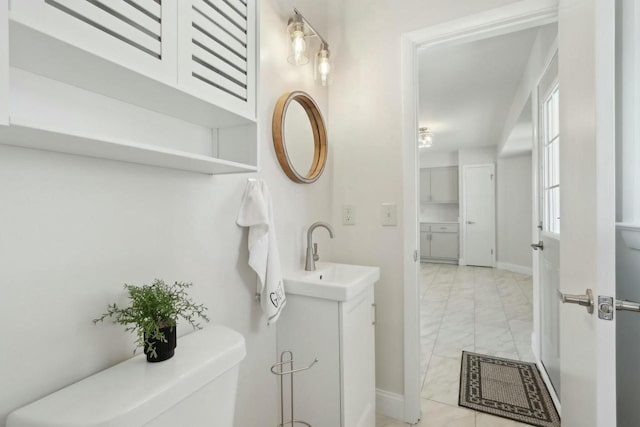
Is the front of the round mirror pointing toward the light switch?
no

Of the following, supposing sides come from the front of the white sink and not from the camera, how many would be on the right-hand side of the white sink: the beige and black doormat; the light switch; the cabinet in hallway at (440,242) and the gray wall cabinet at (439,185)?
0

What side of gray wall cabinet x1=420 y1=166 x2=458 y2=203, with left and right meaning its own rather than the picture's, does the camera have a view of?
front

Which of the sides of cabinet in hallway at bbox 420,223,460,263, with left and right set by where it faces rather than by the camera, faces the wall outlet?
front

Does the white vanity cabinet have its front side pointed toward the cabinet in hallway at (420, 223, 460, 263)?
no

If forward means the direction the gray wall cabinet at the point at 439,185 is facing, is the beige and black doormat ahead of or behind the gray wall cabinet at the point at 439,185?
ahead

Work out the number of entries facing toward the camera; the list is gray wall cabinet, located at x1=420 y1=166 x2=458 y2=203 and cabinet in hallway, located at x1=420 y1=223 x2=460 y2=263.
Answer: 2

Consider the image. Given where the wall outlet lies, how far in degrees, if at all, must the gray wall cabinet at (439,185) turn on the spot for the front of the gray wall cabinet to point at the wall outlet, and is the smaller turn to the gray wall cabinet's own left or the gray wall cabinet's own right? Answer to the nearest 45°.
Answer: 0° — it already faces it

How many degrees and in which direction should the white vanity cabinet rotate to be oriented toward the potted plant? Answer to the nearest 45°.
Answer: approximately 90° to its right

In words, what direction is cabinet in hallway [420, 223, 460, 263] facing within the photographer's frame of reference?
facing the viewer

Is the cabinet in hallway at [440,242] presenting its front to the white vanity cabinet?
yes

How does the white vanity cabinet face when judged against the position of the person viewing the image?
facing the viewer and to the right of the viewer

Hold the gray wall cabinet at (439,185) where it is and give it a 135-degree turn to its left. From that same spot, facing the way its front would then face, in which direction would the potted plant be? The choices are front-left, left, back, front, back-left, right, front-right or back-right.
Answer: back-right
